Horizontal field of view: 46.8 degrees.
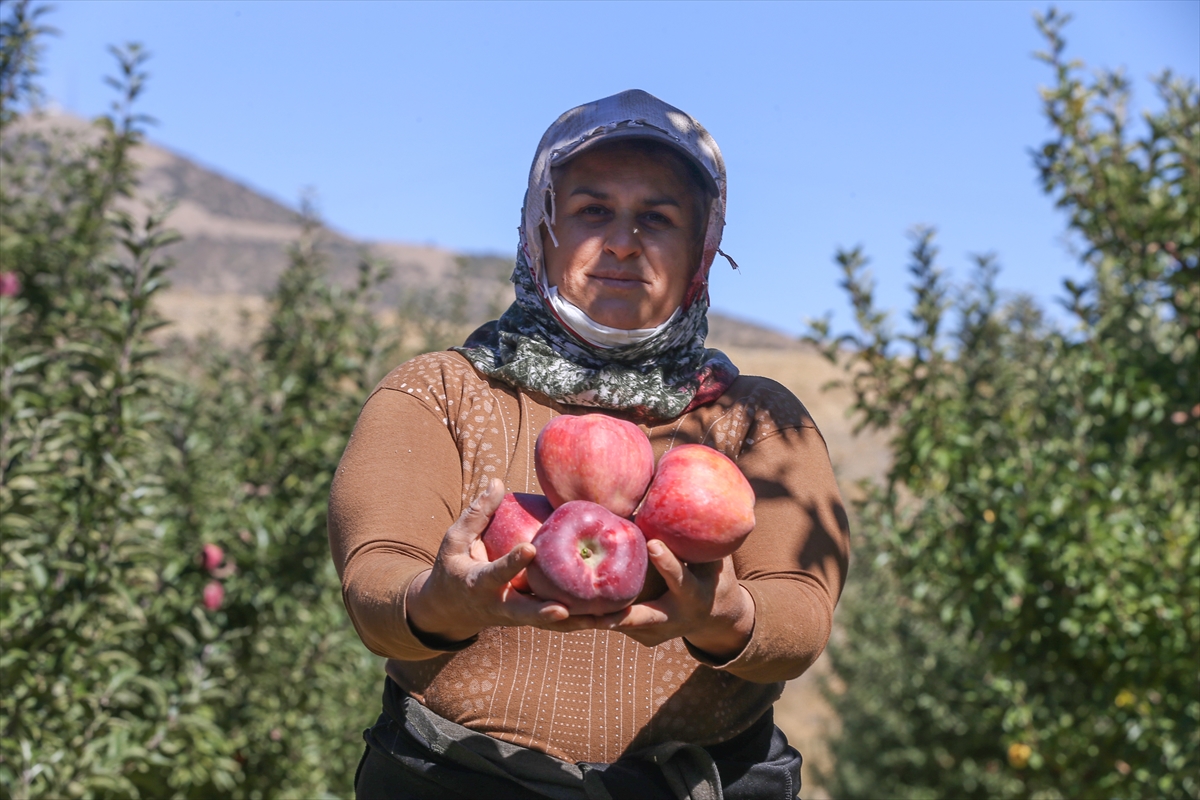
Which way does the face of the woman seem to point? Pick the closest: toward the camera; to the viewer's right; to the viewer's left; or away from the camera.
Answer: toward the camera

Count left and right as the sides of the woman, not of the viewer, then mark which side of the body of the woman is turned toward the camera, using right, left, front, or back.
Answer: front
